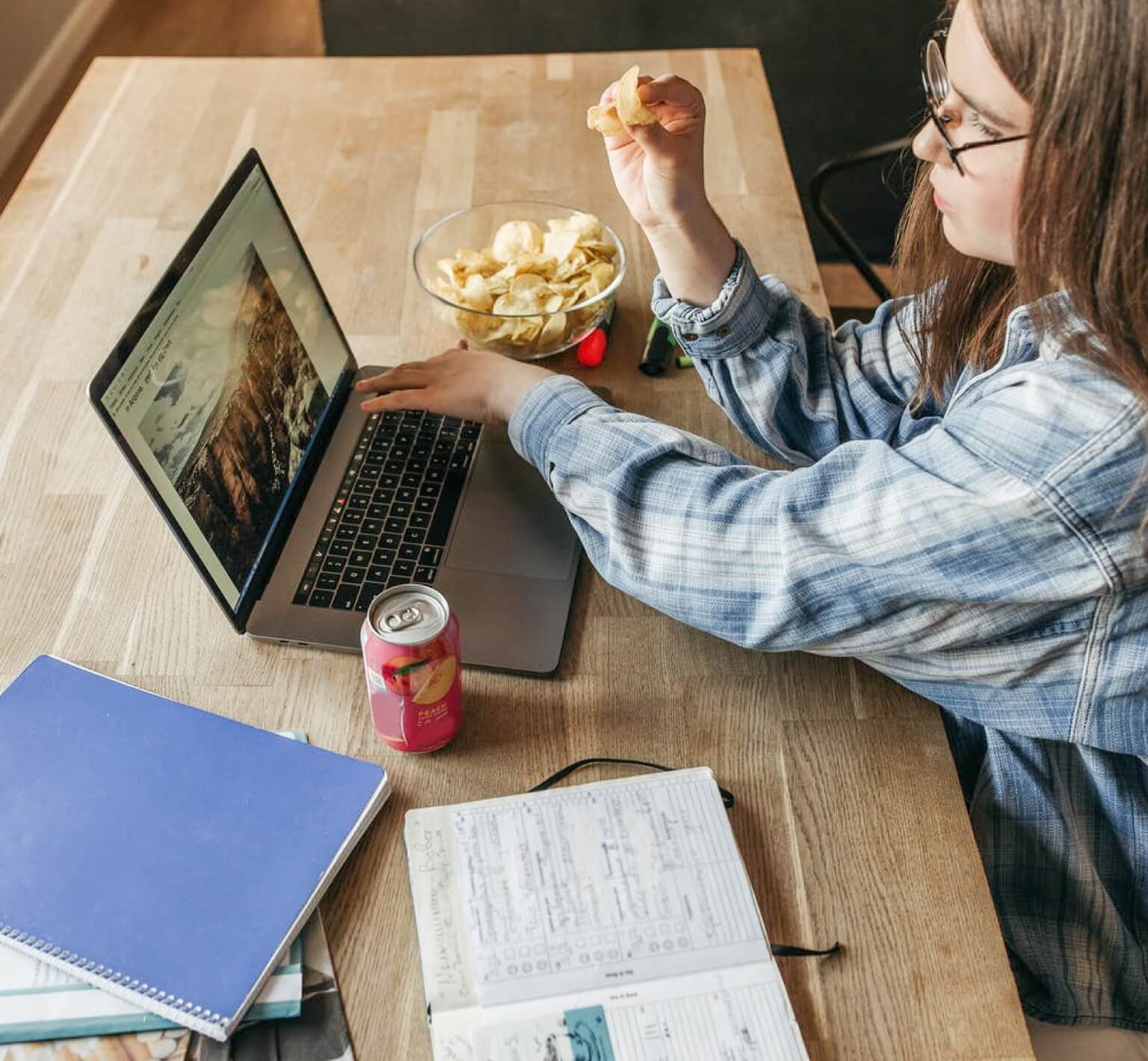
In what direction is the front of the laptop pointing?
to the viewer's right

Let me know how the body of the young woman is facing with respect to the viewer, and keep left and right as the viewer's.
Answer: facing to the left of the viewer

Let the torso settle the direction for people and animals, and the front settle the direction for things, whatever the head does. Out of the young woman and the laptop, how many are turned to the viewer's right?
1

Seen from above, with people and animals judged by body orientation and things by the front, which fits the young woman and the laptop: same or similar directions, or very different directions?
very different directions

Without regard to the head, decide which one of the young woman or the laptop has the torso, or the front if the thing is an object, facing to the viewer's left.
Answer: the young woman
